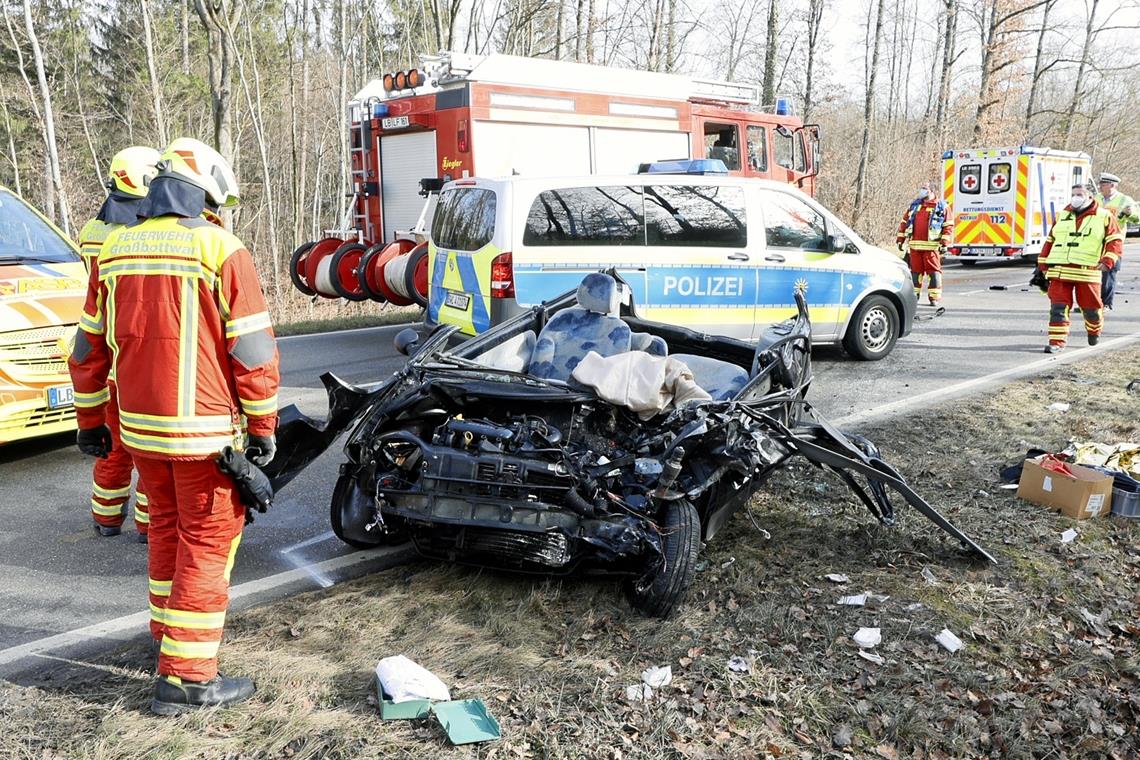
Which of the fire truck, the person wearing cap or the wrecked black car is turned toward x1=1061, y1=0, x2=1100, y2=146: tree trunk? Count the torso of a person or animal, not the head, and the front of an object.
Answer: the fire truck

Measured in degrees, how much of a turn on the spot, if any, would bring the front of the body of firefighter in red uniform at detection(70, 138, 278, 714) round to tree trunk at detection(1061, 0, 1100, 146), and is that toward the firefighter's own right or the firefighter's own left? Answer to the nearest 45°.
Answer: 0° — they already face it

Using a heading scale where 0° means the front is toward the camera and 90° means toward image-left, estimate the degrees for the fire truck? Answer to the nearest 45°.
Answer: approximately 225°

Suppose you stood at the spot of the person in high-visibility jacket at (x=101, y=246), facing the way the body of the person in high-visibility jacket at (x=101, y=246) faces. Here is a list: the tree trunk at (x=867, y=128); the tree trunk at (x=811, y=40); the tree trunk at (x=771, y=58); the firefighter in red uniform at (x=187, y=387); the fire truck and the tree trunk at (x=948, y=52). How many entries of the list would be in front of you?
5

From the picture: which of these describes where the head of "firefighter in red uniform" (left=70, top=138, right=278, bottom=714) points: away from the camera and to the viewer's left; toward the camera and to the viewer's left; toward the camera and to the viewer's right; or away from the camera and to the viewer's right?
away from the camera and to the viewer's right

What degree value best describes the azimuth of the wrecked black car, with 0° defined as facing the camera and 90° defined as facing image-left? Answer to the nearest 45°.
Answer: approximately 45°

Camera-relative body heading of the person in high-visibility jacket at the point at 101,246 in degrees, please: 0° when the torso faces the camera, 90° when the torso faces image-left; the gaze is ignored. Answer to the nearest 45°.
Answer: approximately 225°

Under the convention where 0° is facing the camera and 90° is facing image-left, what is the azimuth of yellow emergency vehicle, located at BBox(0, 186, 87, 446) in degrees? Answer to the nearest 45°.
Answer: approximately 315°

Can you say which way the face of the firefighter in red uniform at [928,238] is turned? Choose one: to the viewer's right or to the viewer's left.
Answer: to the viewer's left

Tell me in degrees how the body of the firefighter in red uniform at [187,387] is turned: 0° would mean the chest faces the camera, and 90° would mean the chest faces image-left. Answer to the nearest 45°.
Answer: approximately 225°

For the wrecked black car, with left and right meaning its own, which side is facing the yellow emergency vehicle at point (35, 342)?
right

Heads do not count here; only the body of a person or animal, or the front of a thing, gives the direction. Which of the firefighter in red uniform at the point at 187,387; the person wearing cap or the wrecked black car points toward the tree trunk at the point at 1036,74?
the firefighter in red uniform

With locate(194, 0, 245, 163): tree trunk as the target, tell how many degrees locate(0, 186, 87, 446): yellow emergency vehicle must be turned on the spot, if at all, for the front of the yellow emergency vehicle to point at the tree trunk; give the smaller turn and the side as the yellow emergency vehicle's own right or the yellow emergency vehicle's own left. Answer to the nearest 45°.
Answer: approximately 135° to the yellow emergency vehicle's own left

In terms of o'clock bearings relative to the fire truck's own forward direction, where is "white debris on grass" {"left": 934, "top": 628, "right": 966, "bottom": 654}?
The white debris on grass is roughly at 4 o'clock from the fire truck.
